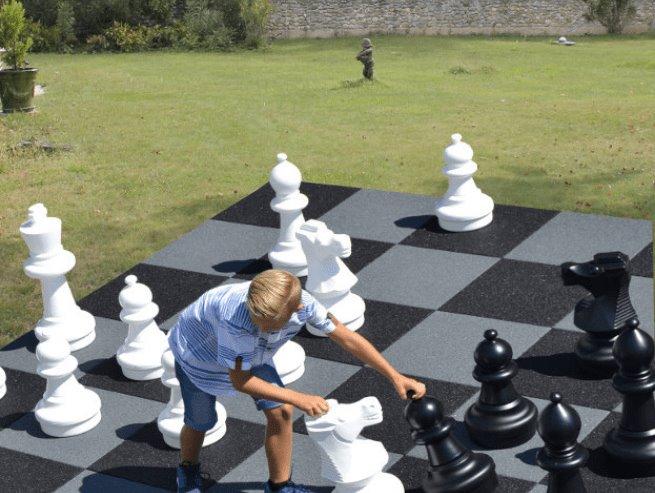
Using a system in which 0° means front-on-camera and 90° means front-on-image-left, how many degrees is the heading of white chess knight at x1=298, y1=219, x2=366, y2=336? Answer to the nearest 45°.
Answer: approximately 270°

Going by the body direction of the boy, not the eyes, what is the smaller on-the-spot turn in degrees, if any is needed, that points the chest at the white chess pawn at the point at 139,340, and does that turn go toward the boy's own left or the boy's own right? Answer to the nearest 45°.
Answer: approximately 180°

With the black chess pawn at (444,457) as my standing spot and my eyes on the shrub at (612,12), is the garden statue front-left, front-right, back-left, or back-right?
front-left

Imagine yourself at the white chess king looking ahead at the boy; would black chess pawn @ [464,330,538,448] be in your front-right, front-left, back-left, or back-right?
front-left

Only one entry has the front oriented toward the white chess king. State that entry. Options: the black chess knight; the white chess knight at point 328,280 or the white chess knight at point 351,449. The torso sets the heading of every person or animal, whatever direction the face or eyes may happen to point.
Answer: the black chess knight

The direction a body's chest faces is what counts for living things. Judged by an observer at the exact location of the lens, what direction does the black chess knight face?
facing to the left of the viewer

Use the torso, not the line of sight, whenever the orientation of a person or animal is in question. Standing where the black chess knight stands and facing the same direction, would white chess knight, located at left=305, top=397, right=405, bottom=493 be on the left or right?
on its left

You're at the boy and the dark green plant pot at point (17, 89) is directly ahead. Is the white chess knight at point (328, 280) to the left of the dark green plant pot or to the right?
right

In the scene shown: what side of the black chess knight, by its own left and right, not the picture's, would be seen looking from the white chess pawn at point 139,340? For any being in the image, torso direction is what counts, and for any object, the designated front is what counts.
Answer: front

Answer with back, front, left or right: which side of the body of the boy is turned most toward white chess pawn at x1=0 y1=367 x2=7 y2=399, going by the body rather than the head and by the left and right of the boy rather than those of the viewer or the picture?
back

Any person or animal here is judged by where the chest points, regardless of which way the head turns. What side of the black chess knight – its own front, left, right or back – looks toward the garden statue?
right
